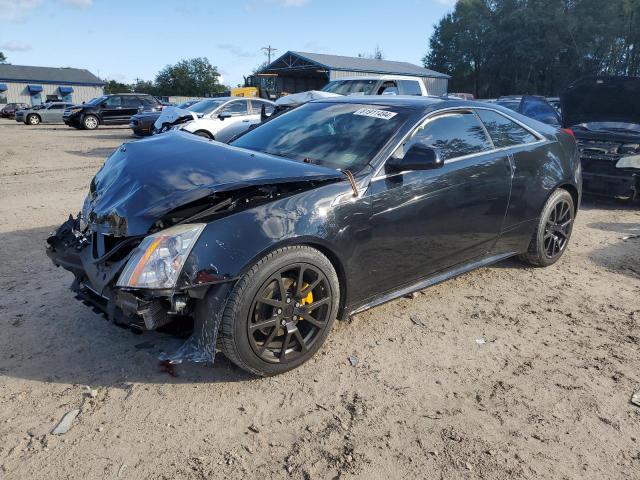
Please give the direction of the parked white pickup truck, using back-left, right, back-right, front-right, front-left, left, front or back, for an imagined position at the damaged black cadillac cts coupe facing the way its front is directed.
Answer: back-right

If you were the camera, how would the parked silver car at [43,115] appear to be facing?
facing to the left of the viewer

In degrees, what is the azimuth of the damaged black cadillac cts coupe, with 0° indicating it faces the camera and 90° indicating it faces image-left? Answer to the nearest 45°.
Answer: approximately 45°

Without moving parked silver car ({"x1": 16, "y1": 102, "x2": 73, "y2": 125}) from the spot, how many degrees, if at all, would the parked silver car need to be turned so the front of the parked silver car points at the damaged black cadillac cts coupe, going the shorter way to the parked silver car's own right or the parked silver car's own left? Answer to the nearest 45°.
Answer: approximately 90° to the parked silver car's own left

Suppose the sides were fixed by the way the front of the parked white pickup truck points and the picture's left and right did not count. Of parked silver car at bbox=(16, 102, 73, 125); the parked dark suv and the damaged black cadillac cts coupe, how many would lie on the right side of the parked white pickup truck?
2

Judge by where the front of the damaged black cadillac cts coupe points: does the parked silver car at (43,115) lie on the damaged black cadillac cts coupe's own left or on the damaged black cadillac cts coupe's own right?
on the damaged black cadillac cts coupe's own right

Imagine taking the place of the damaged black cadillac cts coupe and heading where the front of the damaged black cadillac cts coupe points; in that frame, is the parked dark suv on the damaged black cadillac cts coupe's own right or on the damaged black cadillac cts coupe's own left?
on the damaged black cadillac cts coupe's own right
